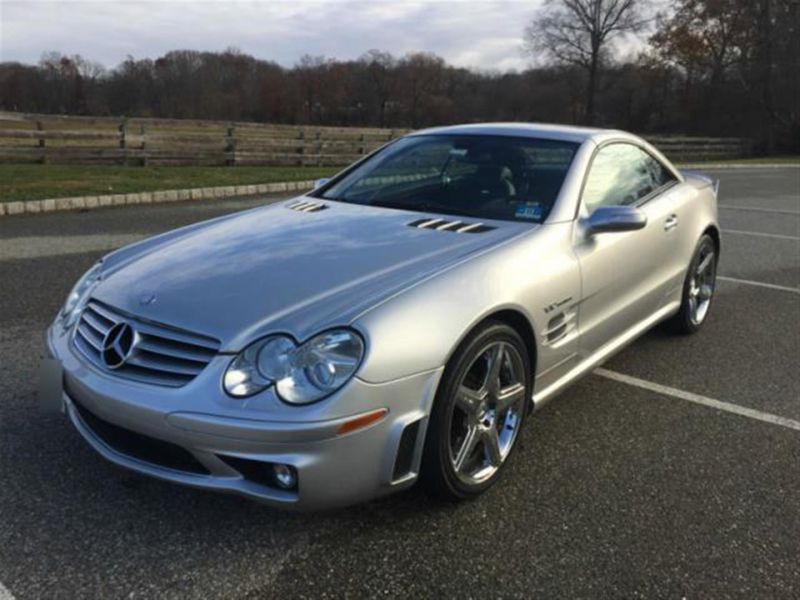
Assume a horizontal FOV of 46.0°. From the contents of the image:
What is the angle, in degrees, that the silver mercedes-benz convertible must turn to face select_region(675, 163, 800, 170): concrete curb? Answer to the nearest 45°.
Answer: approximately 180°

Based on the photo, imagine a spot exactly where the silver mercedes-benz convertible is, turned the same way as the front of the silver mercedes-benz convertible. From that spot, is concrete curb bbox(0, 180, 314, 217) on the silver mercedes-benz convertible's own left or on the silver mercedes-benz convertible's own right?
on the silver mercedes-benz convertible's own right

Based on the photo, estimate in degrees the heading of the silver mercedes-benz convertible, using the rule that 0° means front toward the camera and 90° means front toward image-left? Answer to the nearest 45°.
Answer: approximately 45°

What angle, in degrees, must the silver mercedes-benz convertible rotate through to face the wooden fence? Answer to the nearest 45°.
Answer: approximately 135° to its right
